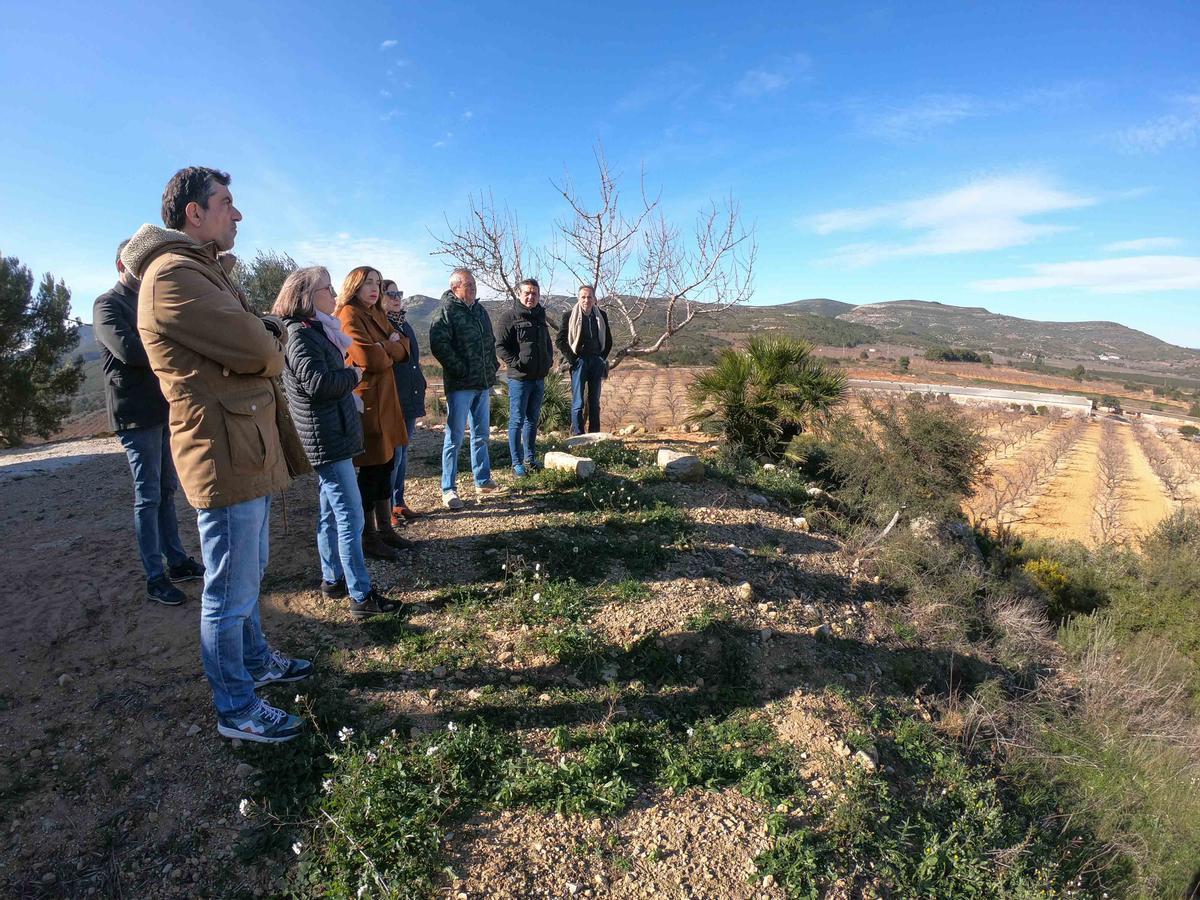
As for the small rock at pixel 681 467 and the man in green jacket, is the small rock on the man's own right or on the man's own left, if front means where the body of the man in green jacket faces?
on the man's own left

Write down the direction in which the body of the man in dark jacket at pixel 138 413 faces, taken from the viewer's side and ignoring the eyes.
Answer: to the viewer's right

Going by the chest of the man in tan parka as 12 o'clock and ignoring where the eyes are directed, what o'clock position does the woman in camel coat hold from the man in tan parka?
The woman in camel coat is roughly at 10 o'clock from the man in tan parka.

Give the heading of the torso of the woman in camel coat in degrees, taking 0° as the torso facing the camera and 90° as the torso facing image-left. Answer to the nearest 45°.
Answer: approximately 315°

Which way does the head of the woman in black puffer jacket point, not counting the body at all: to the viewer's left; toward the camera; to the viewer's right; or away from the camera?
to the viewer's right

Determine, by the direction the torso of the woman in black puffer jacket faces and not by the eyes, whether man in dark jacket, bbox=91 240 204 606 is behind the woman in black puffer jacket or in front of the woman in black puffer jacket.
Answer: behind

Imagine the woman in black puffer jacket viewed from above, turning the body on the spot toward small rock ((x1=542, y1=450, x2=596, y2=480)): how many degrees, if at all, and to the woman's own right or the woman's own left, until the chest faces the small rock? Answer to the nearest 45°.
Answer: approximately 45° to the woman's own left
